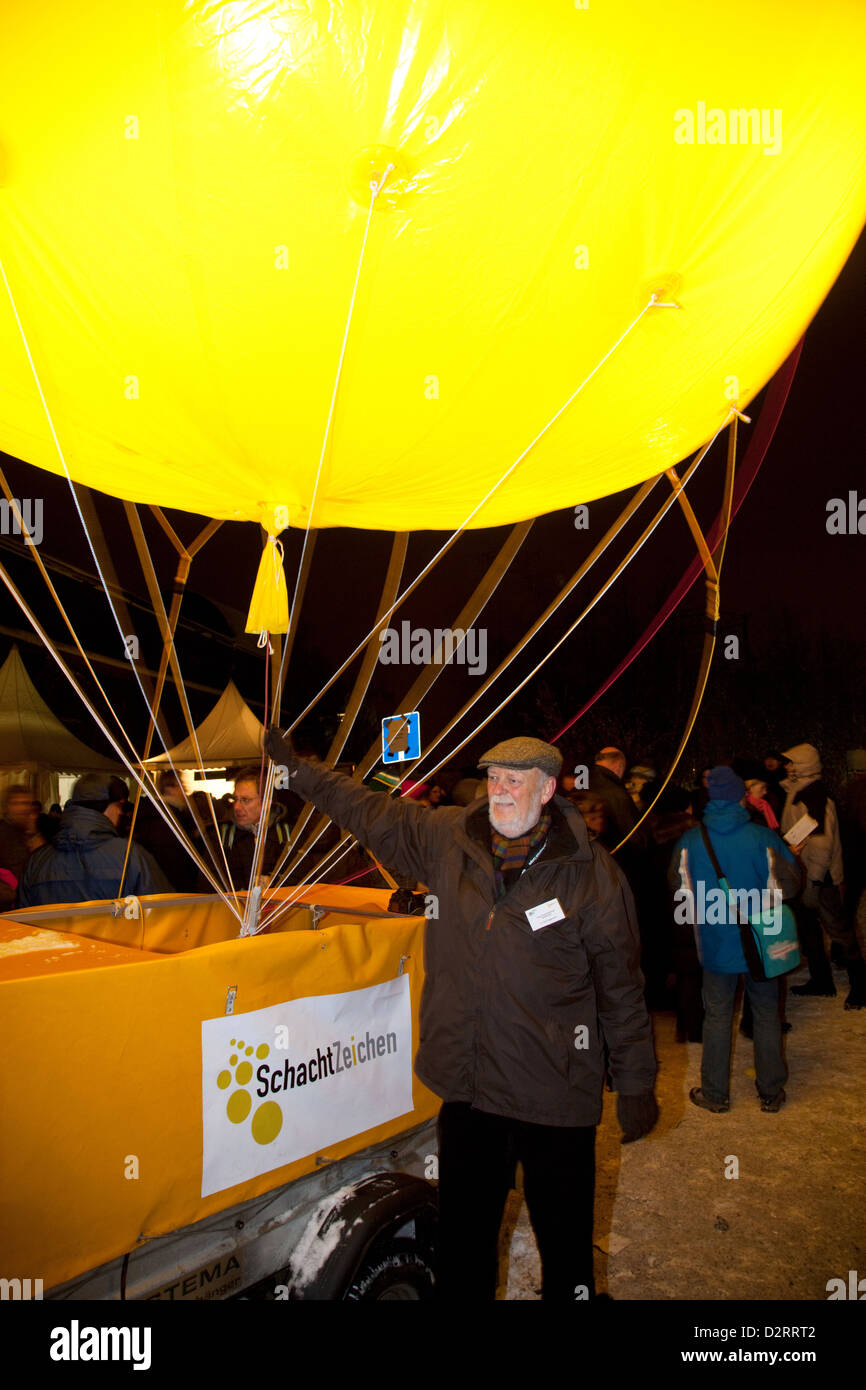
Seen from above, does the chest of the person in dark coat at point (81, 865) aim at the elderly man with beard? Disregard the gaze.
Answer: no

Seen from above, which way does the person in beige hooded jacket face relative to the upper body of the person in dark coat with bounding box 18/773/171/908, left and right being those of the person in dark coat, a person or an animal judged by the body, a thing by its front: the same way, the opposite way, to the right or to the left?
to the left

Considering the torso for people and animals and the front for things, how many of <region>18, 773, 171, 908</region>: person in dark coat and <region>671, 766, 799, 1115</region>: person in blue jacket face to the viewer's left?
0

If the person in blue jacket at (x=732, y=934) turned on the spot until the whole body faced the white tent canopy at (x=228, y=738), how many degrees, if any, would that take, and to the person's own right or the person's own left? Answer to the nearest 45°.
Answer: approximately 45° to the person's own left

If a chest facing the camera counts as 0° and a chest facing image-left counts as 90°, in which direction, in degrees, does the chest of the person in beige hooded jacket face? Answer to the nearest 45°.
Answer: approximately 90°

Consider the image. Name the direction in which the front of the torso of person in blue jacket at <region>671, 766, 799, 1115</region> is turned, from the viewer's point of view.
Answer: away from the camera

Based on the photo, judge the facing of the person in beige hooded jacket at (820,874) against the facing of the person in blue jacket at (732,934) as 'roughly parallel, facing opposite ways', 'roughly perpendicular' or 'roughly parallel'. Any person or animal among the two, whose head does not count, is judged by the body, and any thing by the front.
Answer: roughly perpendicular

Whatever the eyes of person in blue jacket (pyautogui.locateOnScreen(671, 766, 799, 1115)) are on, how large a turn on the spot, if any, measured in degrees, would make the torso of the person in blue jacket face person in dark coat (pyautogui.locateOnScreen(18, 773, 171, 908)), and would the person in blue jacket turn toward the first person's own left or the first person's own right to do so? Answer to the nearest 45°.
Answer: approximately 135° to the first person's own left

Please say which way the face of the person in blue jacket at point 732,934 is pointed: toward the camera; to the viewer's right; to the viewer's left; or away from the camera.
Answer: away from the camera

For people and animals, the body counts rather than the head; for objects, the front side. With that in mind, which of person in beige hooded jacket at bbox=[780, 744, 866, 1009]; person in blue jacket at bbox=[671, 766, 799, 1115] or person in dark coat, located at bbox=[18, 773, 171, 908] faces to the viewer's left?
the person in beige hooded jacket

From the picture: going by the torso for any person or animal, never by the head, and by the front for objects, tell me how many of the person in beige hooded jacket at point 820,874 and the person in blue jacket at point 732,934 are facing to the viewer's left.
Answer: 1

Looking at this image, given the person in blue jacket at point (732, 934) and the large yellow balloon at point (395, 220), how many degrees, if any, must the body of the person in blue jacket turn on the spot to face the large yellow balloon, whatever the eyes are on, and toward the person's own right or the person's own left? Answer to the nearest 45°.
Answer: approximately 180°

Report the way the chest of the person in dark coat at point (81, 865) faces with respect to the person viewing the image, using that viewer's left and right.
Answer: facing away from the viewer and to the right of the viewer

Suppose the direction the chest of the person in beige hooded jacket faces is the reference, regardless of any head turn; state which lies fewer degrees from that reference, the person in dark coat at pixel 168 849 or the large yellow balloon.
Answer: the person in dark coat

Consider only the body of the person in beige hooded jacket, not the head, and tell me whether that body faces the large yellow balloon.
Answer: no

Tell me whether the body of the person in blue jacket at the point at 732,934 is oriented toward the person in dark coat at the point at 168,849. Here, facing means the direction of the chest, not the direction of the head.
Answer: no
